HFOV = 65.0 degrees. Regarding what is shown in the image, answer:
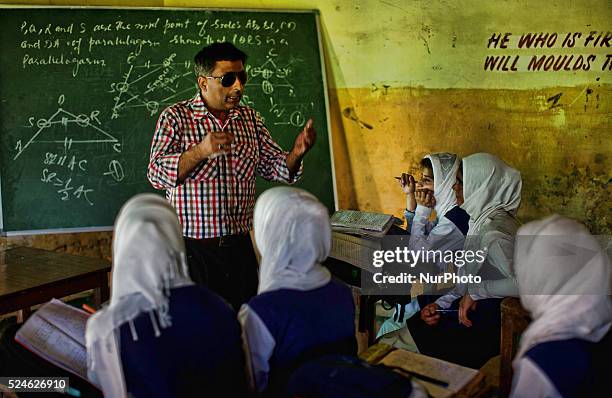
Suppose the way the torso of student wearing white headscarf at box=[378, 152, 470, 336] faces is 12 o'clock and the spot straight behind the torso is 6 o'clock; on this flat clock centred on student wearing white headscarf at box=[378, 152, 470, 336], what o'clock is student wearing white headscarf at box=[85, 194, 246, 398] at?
student wearing white headscarf at box=[85, 194, 246, 398] is roughly at 10 o'clock from student wearing white headscarf at box=[378, 152, 470, 336].

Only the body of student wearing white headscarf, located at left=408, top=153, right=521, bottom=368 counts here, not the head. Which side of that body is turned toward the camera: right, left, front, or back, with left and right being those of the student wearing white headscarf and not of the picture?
left

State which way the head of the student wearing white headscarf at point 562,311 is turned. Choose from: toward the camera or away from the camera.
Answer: away from the camera

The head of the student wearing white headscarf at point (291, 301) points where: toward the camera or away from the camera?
away from the camera

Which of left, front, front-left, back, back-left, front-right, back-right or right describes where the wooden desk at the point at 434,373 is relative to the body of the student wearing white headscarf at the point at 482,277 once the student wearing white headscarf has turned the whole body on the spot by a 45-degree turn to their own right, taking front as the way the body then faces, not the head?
back-left

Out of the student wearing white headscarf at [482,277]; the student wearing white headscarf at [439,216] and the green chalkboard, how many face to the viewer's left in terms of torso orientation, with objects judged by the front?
2

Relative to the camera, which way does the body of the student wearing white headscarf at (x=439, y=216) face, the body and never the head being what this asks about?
to the viewer's left

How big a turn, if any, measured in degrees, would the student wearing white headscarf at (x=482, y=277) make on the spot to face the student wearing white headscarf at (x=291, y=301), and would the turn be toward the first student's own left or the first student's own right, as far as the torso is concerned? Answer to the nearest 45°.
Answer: approximately 45° to the first student's own left

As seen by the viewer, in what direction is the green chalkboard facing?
toward the camera

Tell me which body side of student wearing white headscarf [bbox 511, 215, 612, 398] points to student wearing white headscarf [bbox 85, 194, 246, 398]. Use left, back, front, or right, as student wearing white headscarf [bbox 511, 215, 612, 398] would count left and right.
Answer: left

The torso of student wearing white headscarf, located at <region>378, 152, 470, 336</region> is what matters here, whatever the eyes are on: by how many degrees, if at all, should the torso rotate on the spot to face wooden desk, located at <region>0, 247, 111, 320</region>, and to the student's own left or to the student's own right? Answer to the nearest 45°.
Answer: approximately 45° to the student's own left

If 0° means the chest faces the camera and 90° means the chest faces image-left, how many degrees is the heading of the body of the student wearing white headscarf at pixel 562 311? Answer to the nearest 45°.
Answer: approximately 135°

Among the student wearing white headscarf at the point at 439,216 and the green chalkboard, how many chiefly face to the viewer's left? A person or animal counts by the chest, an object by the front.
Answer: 1

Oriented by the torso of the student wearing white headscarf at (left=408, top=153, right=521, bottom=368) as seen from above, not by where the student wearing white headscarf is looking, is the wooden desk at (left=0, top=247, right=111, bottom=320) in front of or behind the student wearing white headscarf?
in front

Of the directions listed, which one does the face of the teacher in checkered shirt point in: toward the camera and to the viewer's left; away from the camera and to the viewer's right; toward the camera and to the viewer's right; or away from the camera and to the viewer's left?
toward the camera and to the viewer's right
